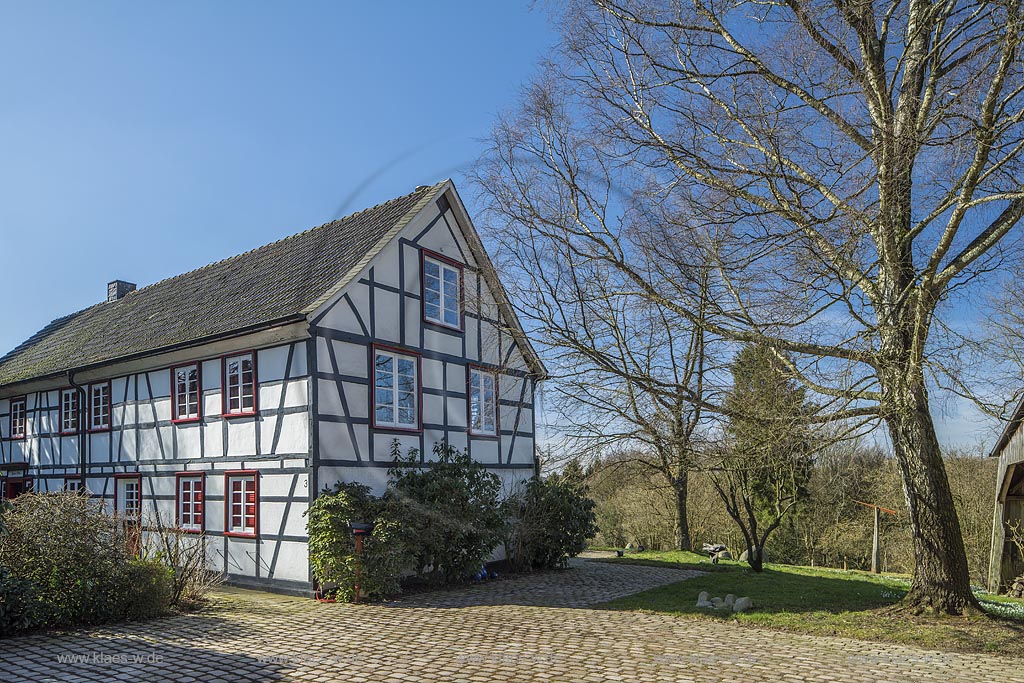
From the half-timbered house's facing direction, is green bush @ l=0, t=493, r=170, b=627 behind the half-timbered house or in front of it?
in front

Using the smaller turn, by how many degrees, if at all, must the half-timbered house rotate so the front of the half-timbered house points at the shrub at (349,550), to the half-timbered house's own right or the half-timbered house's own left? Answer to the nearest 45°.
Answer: approximately 45° to the half-timbered house's own left
